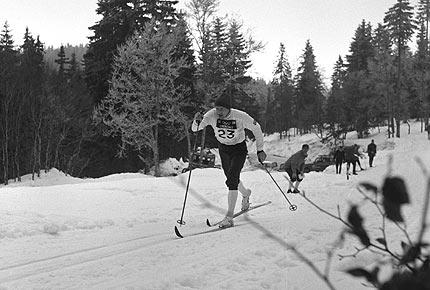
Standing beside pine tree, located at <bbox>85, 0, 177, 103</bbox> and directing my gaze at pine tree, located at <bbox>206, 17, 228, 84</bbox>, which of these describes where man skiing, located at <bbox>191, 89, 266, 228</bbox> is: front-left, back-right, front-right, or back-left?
back-right

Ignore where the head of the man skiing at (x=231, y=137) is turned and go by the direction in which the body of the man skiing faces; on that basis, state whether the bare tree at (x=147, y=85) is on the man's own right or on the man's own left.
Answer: on the man's own right

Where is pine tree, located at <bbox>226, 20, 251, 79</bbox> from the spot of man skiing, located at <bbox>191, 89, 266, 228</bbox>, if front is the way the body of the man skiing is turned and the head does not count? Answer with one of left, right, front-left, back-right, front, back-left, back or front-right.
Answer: back-right

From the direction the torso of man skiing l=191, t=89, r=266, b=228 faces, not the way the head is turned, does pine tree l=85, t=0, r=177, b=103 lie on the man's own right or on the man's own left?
on the man's own right

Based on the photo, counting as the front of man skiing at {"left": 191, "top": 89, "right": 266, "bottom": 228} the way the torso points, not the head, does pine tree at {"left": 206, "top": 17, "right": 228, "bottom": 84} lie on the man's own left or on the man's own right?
on the man's own right

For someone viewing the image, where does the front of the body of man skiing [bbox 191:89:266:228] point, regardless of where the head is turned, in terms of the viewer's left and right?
facing the viewer and to the left of the viewer
